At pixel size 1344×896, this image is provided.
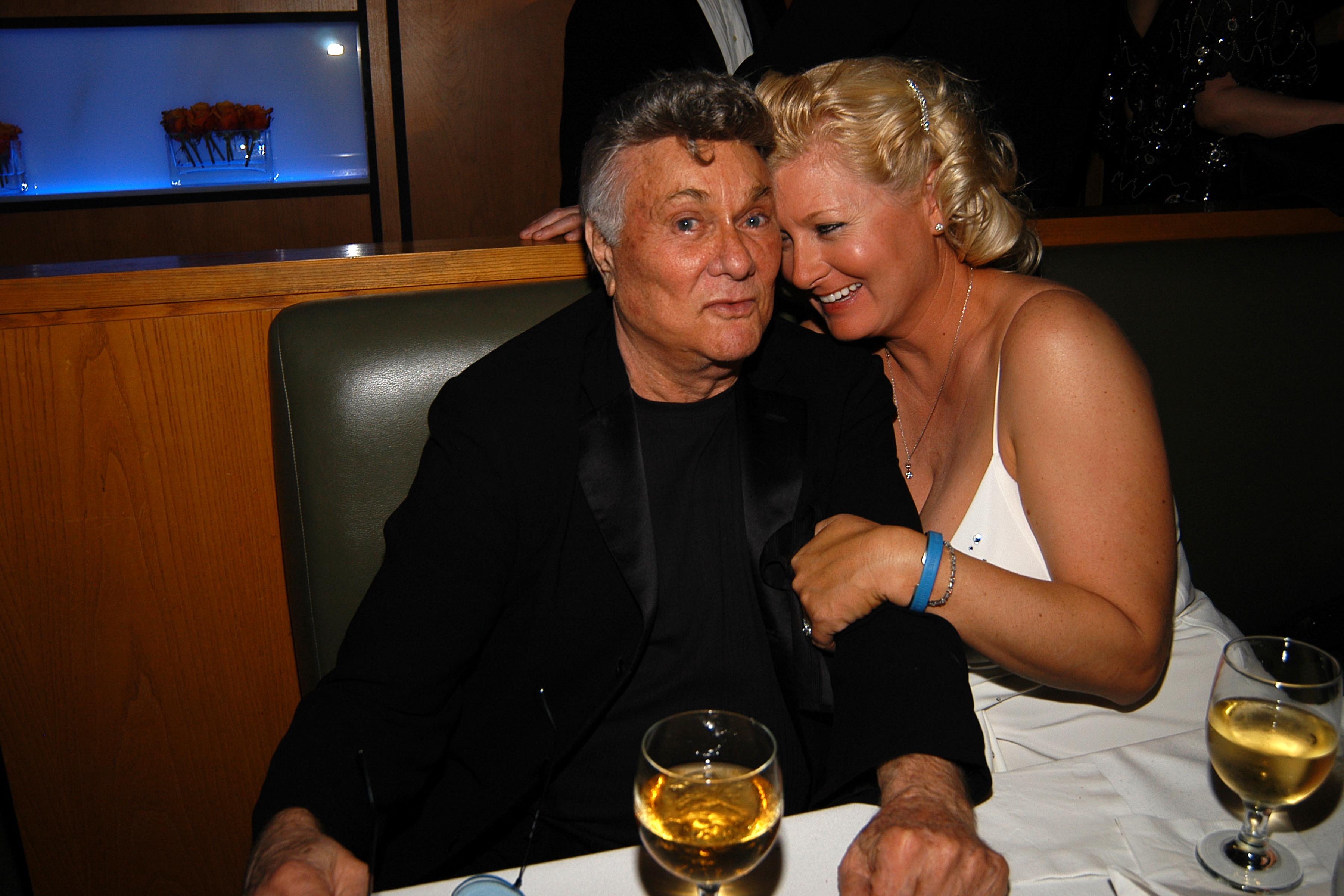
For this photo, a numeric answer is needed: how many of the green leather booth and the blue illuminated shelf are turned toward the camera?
2

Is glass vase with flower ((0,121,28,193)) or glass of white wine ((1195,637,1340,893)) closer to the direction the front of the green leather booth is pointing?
the glass of white wine

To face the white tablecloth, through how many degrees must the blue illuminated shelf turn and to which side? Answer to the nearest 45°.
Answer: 0° — it already faces it

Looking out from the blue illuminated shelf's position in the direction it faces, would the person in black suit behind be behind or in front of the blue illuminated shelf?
in front

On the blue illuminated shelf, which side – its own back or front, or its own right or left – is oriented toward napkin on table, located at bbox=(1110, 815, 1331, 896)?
front

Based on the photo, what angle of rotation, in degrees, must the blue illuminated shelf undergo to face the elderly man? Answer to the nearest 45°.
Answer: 0° — it already faces them

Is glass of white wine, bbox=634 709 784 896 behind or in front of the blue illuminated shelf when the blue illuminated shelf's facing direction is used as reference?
in front

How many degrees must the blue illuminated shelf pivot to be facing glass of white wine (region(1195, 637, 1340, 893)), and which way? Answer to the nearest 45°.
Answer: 0° — it already faces it

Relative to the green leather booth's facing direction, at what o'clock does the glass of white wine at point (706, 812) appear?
The glass of white wine is roughly at 1 o'clock from the green leather booth.

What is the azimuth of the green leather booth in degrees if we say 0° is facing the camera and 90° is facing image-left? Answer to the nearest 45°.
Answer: approximately 0°

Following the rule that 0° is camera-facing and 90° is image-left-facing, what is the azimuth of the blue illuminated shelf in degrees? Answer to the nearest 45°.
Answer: approximately 0°

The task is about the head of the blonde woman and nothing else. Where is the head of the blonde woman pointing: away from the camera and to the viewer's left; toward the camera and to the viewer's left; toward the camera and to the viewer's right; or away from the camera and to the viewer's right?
toward the camera and to the viewer's left

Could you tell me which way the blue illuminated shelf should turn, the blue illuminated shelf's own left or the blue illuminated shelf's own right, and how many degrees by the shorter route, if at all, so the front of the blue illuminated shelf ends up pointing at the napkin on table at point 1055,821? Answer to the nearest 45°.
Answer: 0° — it already faces it
